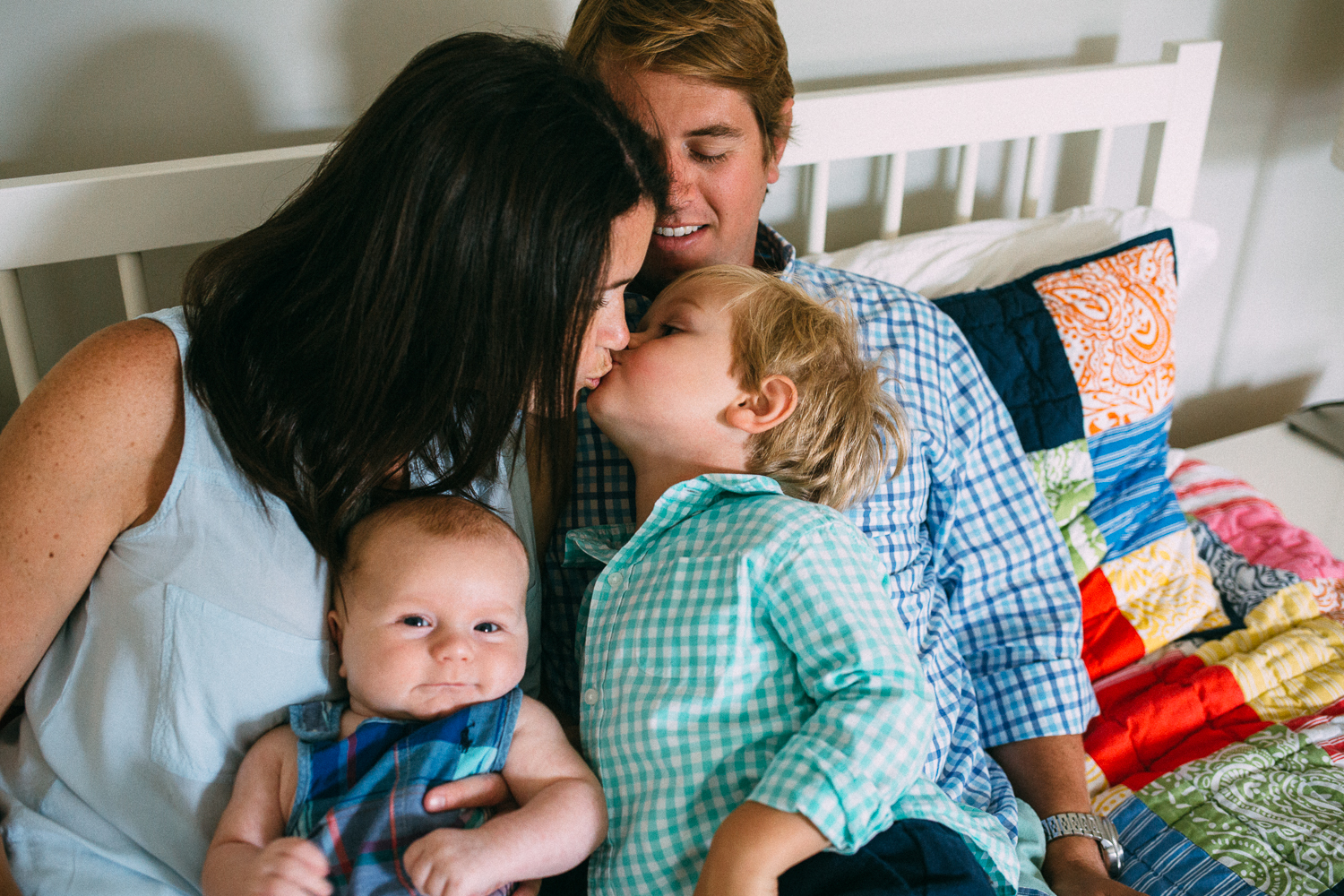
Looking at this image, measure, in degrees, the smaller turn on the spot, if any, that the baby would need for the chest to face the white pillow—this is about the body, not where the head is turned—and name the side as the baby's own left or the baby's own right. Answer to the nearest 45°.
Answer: approximately 135° to the baby's own left

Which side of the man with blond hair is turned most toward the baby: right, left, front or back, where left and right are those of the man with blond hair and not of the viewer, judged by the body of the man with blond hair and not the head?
front

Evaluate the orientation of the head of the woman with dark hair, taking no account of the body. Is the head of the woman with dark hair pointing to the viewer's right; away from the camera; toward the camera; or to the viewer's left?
to the viewer's right

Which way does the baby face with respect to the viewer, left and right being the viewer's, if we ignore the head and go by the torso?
facing the viewer

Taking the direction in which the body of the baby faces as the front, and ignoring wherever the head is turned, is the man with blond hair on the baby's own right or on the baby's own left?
on the baby's own left

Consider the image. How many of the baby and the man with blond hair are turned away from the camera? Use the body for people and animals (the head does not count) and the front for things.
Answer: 0

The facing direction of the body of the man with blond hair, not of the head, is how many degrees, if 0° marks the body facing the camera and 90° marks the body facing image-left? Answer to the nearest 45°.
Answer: approximately 45°

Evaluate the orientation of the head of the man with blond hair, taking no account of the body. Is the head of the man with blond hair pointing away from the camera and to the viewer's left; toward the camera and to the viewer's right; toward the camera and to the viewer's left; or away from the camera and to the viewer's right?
toward the camera and to the viewer's left

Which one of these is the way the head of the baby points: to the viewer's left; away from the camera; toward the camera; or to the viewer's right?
toward the camera
